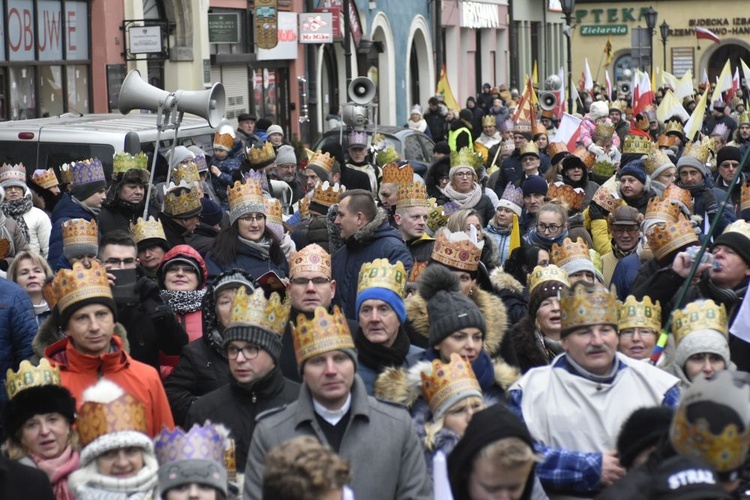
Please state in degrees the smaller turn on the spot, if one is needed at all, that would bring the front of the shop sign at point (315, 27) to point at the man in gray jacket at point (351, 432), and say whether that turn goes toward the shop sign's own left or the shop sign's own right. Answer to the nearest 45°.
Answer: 0° — it already faces them

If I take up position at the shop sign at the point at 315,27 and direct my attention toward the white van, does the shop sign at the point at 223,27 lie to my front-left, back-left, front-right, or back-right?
front-right

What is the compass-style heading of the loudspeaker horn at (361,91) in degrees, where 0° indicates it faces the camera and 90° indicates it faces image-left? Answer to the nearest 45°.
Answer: approximately 0°

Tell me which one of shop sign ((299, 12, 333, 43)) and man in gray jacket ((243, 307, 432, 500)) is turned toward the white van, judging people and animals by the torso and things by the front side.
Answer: the shop sign

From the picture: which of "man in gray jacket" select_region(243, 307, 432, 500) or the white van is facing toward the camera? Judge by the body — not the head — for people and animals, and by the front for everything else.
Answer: the man in gray jacket

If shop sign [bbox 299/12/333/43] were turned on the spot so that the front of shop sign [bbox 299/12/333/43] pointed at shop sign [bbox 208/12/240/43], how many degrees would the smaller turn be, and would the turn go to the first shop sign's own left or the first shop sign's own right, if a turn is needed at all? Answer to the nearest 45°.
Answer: approximately 45° to the first shop sign's own right

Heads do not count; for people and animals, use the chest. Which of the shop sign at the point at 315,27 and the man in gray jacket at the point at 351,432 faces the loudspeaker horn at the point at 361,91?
the shop sign

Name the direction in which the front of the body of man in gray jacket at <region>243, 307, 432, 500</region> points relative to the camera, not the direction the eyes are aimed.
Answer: toward the camera

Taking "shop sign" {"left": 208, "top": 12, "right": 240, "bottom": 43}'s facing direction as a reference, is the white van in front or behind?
in front

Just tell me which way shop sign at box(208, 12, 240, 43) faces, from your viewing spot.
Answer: facing the viewer

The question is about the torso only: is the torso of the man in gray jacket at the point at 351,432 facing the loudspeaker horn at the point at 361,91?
no

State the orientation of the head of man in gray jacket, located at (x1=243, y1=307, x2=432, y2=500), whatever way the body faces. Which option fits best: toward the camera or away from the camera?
toward the camera

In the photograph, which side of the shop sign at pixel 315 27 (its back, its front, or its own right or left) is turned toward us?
front

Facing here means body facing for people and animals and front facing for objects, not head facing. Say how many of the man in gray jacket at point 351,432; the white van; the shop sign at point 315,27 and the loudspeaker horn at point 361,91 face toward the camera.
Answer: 3

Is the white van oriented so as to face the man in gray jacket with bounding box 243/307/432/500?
no

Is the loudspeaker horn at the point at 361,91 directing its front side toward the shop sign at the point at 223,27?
no

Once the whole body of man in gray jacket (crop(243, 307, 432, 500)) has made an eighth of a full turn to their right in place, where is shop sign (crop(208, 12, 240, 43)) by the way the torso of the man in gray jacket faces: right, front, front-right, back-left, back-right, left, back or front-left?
back-right
